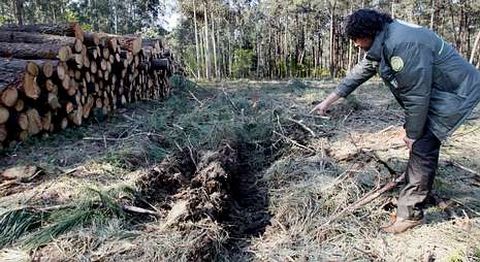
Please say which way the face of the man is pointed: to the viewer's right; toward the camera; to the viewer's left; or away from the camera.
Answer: to the viewer's left

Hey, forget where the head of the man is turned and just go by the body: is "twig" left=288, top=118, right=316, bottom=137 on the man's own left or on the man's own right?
on the man's own right

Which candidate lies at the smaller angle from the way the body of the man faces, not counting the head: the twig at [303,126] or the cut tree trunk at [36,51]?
the cut tree trunk

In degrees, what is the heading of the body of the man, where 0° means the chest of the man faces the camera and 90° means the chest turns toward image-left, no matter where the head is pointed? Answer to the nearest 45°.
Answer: approximately 90°
